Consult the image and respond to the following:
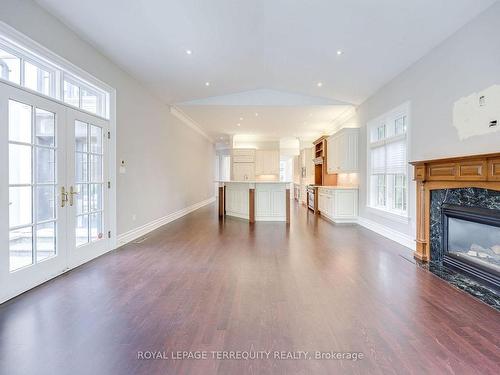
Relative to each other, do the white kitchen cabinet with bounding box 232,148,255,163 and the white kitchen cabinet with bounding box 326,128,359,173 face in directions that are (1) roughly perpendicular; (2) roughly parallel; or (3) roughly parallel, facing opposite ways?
roughly perpendicular

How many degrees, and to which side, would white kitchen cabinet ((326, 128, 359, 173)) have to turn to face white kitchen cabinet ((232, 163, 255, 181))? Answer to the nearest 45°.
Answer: approximately 45° to its right

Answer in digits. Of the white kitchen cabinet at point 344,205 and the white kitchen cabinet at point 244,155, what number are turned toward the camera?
1

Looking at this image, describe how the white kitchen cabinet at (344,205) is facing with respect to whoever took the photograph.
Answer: facing to the left of the viewer

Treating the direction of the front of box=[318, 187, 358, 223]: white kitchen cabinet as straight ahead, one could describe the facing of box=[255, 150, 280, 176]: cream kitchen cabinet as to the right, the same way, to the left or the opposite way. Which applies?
to the left

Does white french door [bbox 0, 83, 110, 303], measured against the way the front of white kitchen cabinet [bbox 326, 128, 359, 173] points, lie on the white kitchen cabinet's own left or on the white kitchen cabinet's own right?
on the white kitchen cabinet's own left

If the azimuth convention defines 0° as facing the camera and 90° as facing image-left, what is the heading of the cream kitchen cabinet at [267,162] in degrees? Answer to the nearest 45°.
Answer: approximately 0°

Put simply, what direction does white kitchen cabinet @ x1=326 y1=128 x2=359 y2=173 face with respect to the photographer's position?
facing to the left of the viewer

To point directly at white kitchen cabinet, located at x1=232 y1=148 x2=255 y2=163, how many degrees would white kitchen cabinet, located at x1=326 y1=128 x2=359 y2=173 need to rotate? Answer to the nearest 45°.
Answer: approximately 45° to its right

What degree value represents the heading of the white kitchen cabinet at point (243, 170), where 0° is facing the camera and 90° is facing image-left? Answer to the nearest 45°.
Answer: approximately 0°

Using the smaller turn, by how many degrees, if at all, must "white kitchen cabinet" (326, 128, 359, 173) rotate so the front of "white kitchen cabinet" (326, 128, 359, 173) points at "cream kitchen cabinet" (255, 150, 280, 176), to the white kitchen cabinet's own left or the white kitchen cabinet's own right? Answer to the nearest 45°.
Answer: approximately 45° to the white kitchen cabinet's own right

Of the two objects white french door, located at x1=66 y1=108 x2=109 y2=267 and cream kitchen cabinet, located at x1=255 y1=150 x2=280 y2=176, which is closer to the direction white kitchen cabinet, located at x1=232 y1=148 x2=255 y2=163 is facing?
the white french door

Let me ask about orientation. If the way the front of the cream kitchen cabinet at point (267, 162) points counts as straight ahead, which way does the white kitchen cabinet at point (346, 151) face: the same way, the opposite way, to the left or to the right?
to the right

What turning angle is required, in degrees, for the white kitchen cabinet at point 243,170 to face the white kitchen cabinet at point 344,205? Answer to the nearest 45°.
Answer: approximately 45° to its left
